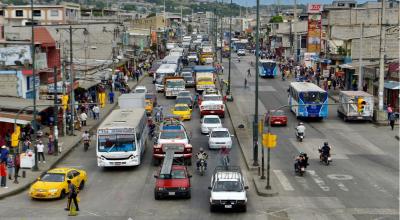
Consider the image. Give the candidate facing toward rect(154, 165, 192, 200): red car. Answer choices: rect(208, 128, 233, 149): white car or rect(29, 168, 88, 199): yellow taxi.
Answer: the white car

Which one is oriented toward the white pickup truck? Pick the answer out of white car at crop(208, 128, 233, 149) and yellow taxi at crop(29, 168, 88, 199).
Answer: the white car

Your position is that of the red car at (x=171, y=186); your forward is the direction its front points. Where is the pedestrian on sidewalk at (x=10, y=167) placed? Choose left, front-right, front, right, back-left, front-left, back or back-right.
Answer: back-right

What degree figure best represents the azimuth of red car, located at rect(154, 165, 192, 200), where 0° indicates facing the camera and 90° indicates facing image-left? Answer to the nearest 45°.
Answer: approximately 0°

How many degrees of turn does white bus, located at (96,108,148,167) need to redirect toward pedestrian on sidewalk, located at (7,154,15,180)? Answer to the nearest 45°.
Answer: approximately 90° to its right

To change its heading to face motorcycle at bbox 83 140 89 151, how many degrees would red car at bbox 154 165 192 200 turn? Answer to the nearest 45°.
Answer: approximately 180°

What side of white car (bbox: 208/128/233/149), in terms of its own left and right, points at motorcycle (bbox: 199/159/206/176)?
front

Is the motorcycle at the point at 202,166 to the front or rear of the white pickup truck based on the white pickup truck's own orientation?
to the rear

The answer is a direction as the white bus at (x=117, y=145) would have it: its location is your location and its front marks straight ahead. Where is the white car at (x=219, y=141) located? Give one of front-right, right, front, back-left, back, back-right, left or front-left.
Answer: back-left

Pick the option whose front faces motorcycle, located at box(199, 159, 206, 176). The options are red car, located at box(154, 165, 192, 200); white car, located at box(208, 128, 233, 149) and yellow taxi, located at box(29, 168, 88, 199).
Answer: the white car
